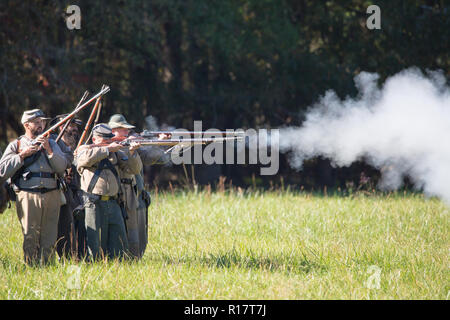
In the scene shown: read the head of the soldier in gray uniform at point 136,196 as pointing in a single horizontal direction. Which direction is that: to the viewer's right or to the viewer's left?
to the viewer's right

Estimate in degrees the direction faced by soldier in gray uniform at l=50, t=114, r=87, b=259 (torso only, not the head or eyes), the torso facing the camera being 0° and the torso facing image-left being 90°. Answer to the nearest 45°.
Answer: approximately 315°

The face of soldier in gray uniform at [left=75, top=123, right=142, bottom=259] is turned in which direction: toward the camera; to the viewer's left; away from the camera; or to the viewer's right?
to the viewer's right

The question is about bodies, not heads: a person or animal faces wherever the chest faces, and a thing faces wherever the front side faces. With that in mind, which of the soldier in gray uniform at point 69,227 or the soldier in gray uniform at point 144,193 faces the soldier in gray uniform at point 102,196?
the soldier in gray uniform at point 69,227

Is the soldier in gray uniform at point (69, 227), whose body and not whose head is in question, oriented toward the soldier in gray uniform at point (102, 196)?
yes

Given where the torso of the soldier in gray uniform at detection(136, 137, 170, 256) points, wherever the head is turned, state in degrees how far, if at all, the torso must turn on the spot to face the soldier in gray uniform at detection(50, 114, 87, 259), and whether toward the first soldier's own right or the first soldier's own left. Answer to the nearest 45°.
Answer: approximately 180°

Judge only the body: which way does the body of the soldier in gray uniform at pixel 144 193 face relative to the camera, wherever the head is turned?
to the viewer's right
